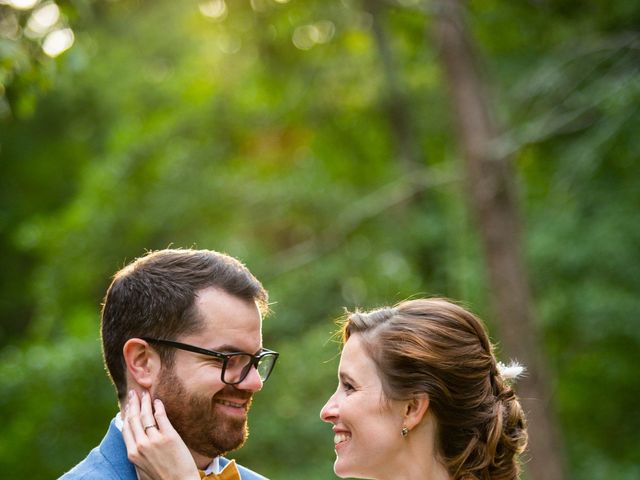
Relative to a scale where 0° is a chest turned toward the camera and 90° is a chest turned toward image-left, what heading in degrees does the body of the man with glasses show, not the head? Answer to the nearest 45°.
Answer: approximately 315°

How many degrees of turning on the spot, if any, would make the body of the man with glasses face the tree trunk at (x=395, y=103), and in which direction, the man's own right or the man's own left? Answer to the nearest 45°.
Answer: approximately 135° to the man's own left

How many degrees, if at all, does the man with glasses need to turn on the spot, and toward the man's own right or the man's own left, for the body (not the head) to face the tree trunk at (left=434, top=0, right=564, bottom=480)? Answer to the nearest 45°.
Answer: approximately 90° to the man's own left
